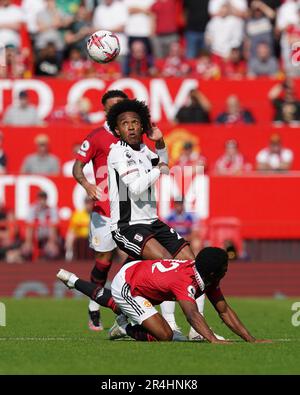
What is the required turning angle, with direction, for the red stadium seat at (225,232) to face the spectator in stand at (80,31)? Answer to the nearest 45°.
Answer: approximately 135° to its right

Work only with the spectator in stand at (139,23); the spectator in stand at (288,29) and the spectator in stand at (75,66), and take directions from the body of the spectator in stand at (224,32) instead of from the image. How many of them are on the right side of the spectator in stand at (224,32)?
2

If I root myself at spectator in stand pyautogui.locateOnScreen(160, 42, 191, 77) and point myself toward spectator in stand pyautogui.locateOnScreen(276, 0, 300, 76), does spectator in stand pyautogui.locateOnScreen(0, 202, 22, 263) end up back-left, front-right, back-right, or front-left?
back-right

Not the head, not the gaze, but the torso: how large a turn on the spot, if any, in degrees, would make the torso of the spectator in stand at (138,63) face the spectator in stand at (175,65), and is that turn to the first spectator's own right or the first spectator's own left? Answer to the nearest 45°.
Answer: approximately 90° to the first spectator's own left

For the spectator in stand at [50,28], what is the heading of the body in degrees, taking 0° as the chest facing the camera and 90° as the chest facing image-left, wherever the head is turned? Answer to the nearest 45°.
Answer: approximately 0°
